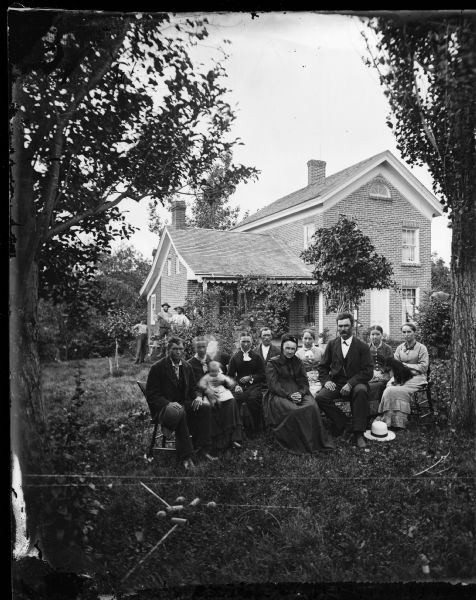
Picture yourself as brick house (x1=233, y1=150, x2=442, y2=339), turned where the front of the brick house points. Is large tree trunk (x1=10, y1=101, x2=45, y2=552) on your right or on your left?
on your right

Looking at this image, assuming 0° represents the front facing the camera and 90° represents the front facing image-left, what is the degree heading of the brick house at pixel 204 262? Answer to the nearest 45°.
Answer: approximately 315°

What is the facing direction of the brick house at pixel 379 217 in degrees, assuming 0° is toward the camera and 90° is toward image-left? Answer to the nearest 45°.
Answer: approximately 315°

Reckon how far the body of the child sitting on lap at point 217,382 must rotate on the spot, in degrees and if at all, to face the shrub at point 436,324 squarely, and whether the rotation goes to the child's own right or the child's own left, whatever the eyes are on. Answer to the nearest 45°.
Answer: approximately 90° to the child's own left

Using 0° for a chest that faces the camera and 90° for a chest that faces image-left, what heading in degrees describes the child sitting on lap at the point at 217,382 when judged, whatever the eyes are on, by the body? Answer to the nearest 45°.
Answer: approximately 0°
